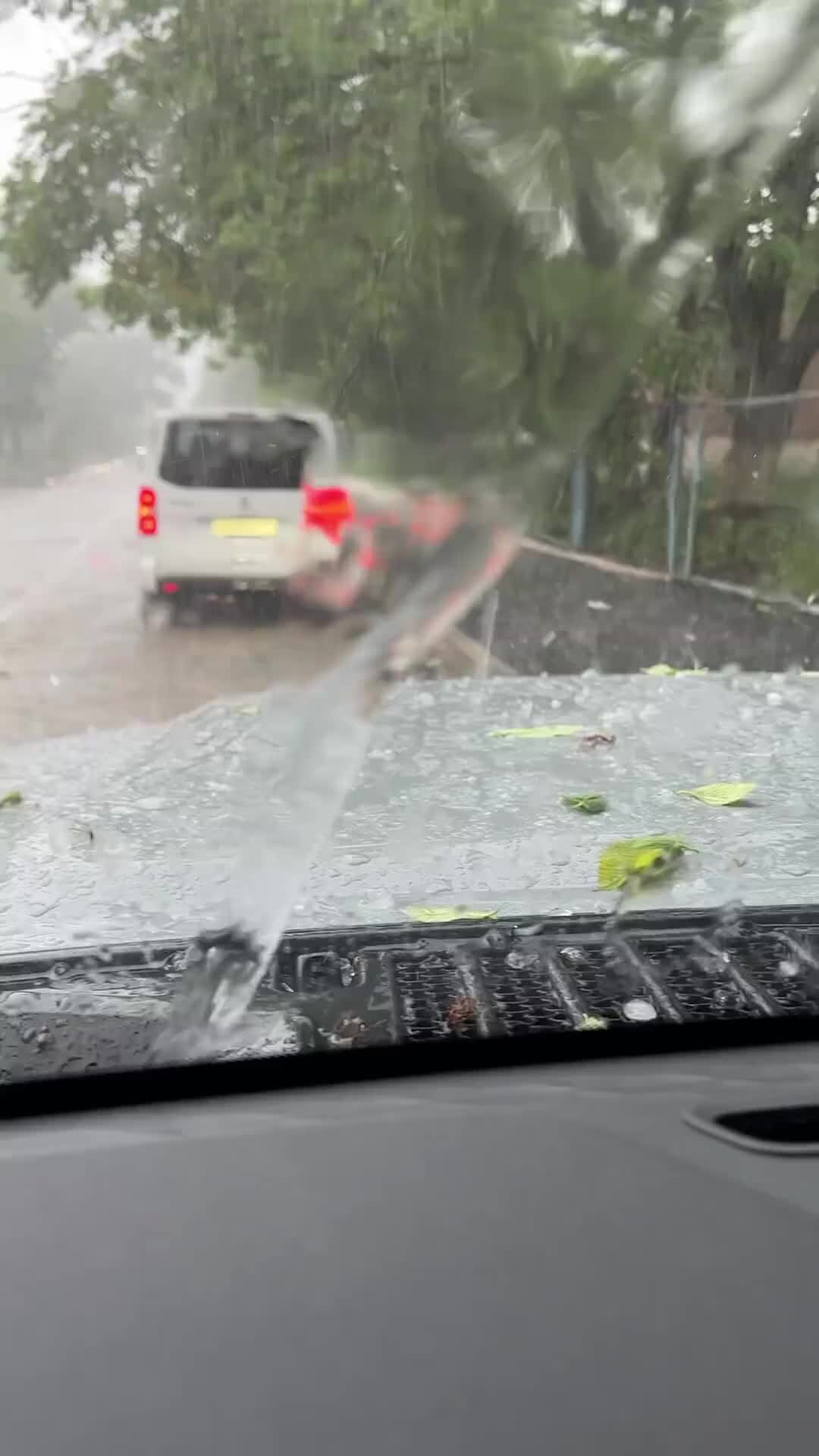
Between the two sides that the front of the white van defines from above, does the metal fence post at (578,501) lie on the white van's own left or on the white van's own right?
on the white van's own right

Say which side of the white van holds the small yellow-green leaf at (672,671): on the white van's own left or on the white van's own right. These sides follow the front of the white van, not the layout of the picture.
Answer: on the white van's own right

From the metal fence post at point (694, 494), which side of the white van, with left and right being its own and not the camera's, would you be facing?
right

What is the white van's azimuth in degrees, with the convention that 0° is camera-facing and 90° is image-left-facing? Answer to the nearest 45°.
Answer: approximately 180°

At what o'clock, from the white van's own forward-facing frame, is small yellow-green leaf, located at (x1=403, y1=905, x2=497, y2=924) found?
The small yellow-green leaf is roughly at 5 o'clock from the white van.
